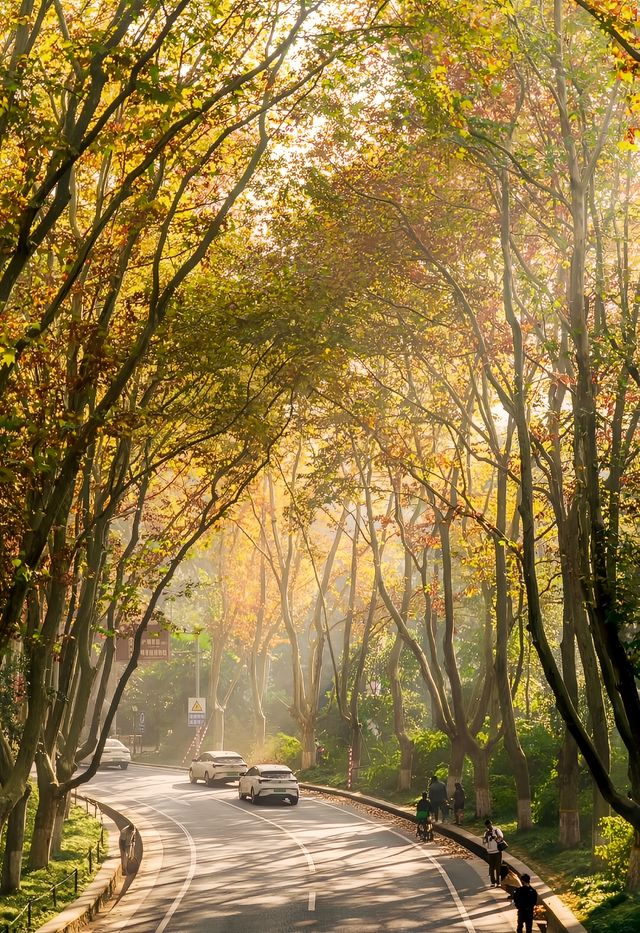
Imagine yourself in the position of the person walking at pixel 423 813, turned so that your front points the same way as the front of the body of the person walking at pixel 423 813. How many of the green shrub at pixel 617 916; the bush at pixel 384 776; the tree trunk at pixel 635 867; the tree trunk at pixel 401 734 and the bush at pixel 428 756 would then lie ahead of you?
3

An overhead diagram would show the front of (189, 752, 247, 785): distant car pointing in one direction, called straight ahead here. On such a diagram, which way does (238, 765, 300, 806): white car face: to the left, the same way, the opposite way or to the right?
the same way

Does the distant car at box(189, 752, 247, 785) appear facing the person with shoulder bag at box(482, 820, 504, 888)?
no

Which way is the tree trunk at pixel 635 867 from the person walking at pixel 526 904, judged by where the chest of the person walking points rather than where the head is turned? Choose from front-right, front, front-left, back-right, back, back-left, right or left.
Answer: front-right

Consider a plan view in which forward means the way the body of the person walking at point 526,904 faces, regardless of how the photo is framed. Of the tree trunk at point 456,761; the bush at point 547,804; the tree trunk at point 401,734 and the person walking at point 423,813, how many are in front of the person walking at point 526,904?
4

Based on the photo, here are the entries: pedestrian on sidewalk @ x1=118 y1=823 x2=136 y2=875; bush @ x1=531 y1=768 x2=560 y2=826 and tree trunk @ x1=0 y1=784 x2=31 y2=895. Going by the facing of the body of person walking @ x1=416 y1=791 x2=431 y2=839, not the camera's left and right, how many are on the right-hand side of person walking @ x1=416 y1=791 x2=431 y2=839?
1

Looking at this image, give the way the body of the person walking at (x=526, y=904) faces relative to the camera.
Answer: away from the camera

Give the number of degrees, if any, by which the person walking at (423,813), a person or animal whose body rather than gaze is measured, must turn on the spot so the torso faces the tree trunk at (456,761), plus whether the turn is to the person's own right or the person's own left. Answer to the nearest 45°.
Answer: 0° — they already face it

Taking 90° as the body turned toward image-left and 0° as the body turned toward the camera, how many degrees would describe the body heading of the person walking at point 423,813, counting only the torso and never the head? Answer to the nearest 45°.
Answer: approximately 180°

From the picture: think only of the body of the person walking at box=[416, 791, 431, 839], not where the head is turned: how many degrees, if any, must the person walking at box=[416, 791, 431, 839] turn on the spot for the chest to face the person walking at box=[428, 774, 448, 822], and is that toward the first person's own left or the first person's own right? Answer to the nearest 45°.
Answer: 0° — they already face them

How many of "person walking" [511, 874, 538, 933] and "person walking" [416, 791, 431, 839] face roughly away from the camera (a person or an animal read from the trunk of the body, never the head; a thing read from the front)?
2

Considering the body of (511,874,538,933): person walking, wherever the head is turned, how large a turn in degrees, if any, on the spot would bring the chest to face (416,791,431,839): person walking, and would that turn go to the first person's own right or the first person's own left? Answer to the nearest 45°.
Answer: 0° — they already face them

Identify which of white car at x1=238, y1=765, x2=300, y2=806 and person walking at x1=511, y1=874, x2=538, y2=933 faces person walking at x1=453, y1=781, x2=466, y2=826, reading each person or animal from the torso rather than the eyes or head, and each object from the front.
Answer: person walking at x1=511, y1=874, x2=538, y2=933

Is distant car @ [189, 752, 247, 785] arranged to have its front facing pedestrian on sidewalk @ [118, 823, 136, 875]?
no
